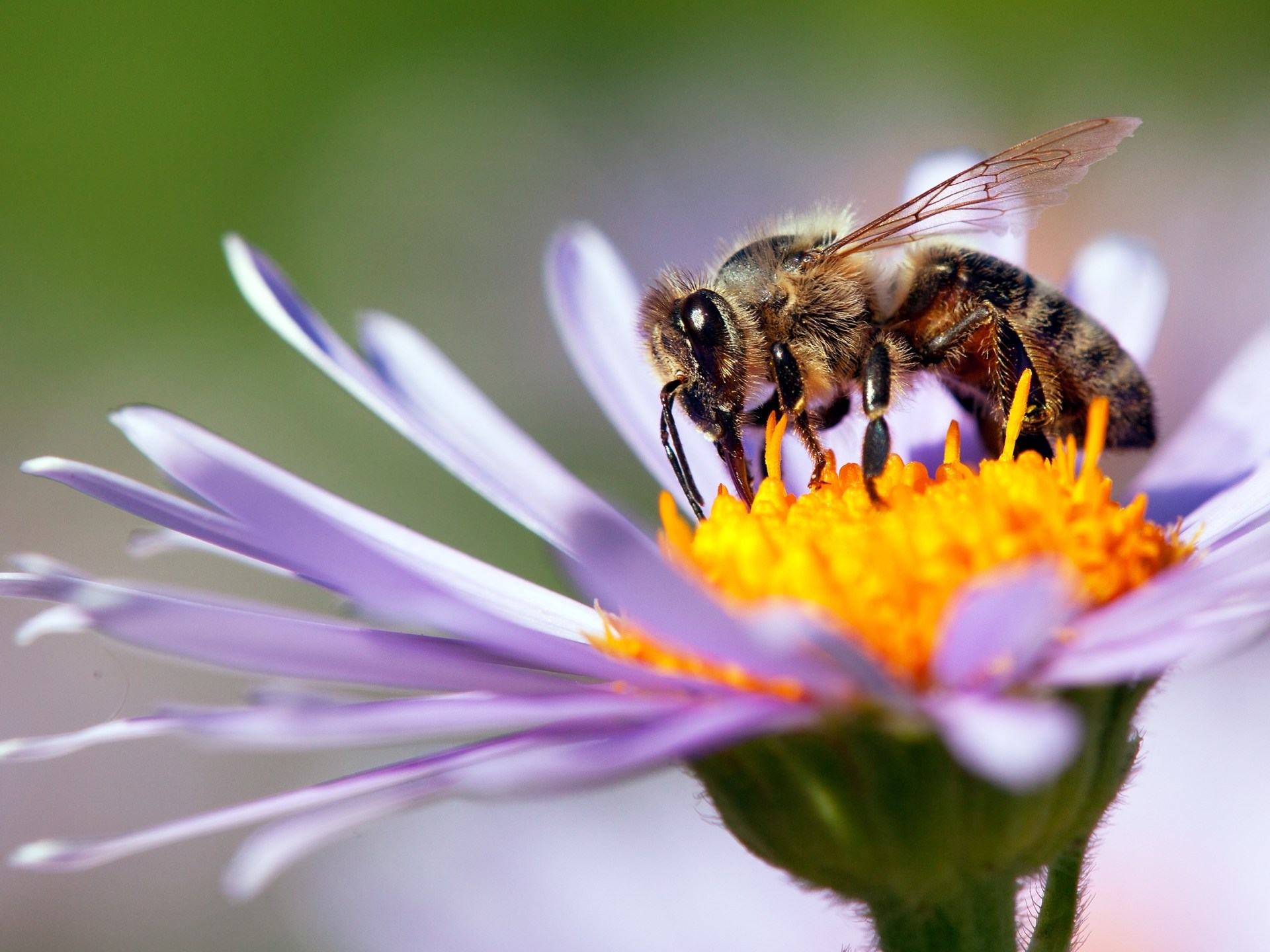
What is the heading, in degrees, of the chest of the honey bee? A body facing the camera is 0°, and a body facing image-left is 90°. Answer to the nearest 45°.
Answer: approximately 90°
